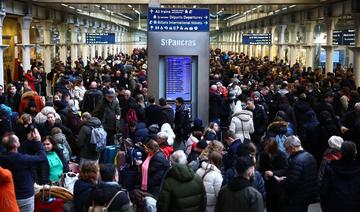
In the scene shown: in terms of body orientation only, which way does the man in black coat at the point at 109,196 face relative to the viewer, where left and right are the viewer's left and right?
facing away from the viewer

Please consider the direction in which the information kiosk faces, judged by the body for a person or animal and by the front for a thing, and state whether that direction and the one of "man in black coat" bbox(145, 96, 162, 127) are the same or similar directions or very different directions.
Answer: very different directions

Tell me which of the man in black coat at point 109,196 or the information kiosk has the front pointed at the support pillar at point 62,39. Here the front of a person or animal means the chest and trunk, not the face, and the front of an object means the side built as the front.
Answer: the man in black coat

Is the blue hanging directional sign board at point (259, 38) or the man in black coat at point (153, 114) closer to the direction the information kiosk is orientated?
the man in black coat

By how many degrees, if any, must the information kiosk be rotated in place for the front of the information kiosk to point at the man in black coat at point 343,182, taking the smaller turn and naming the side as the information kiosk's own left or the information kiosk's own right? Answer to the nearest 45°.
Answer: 0° — it already faces them

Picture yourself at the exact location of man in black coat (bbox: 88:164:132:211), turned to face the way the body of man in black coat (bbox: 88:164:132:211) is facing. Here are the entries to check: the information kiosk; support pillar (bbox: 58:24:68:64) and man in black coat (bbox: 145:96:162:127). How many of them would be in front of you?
3

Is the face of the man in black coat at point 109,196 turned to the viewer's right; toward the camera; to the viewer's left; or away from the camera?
away from the camera

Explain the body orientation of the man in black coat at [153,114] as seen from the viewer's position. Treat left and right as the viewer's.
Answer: facing away from the viewer

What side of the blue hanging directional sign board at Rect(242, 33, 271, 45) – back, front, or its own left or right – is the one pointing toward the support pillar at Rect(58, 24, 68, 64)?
right

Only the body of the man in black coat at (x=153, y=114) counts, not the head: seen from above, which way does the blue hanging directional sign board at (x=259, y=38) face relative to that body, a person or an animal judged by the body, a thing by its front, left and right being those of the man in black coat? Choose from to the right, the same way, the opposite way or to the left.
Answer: the opposite way

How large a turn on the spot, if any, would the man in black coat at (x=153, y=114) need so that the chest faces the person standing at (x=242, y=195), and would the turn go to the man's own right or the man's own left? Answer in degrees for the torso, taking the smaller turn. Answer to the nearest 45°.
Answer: approximately 180°

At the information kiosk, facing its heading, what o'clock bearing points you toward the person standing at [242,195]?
The person standing is roughly at 12 o'clock from the information kiosk.

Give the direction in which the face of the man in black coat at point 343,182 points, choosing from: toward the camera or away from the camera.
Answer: away from the camera

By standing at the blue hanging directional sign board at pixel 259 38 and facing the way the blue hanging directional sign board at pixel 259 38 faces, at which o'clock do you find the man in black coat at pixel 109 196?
The man in black coat is roughly at 12 o'clock from the blue hanging directional sign board.
